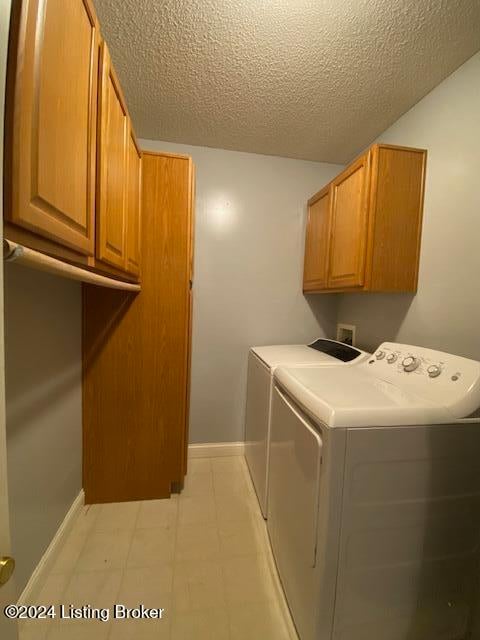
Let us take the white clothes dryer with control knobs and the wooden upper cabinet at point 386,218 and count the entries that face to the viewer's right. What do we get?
0

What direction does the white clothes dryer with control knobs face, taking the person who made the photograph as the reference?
facing the viewer and to the left of the viewer
